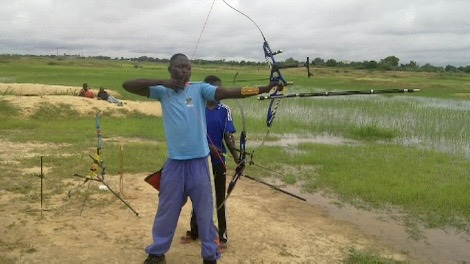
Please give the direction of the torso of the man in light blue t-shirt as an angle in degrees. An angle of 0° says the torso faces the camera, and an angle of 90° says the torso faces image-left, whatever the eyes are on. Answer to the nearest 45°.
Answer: approximately 0°

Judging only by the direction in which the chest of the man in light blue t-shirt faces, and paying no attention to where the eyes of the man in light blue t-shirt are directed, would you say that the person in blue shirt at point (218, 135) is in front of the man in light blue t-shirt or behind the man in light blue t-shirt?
behind
